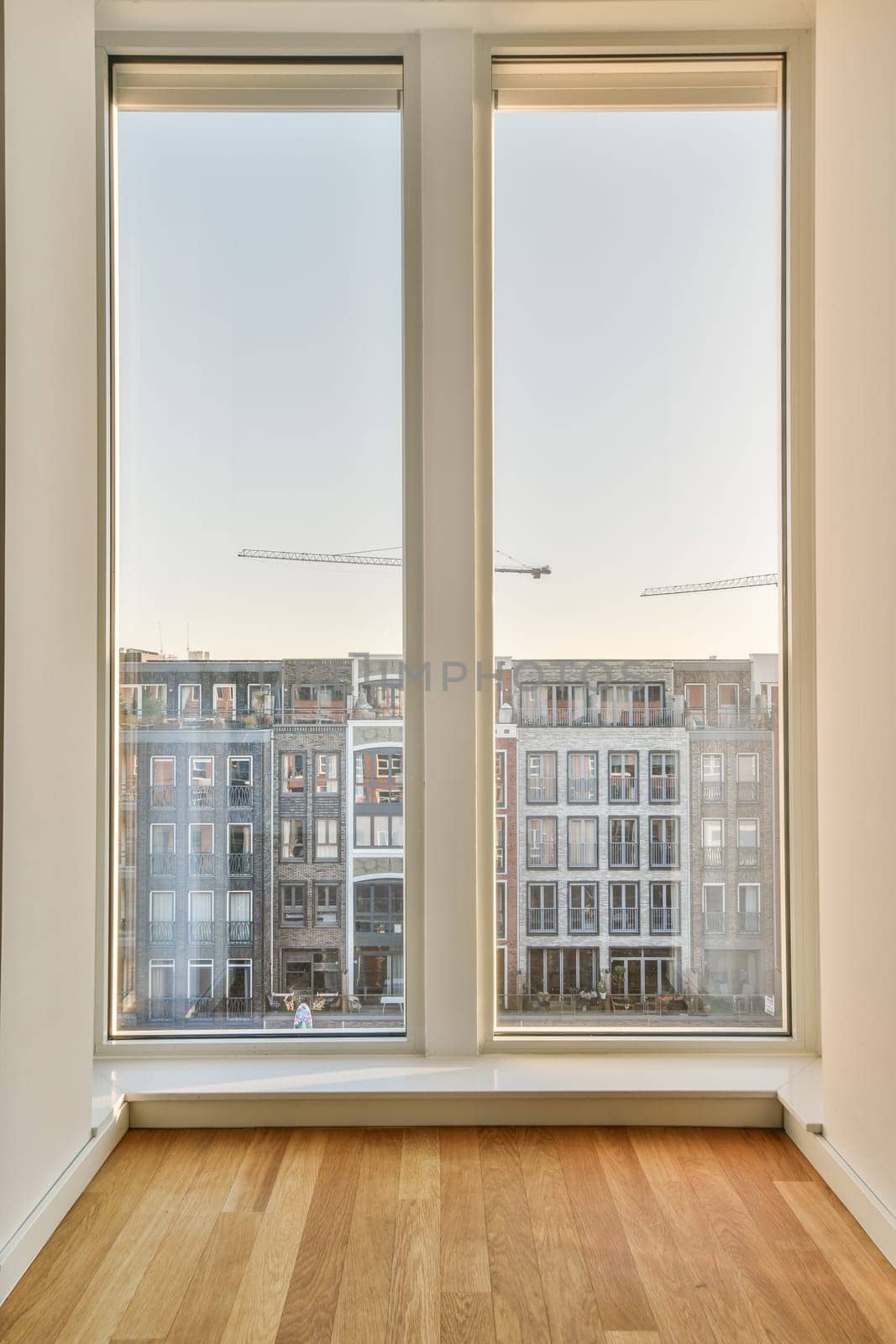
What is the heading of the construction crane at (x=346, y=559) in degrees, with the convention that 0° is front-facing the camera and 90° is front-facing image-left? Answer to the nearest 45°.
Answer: approximately 90°
